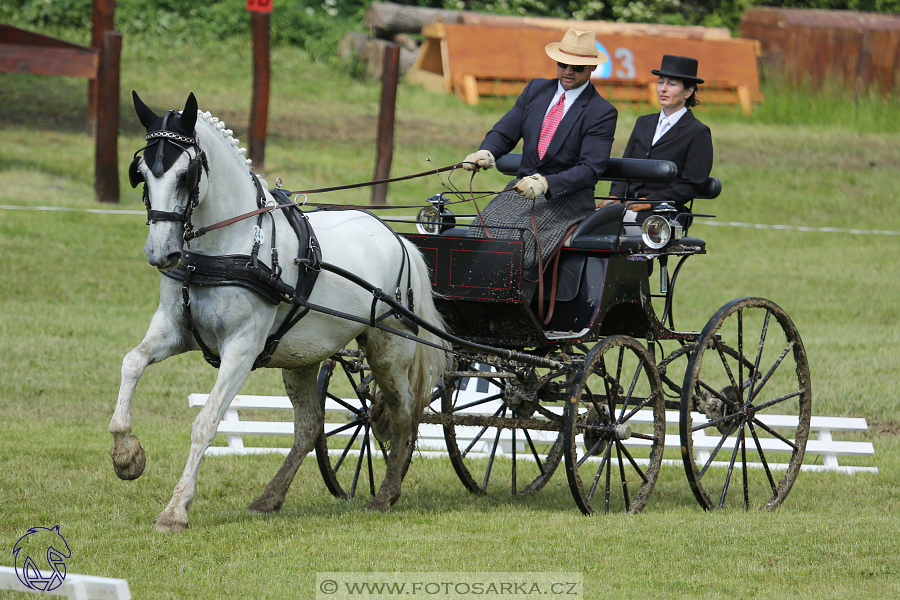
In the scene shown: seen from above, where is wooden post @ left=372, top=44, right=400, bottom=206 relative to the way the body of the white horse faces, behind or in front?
behind

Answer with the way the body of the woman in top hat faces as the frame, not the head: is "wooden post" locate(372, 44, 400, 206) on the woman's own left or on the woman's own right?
on the woman's own right

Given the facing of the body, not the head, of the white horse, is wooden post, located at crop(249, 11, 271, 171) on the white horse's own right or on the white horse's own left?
on the white horse's own right

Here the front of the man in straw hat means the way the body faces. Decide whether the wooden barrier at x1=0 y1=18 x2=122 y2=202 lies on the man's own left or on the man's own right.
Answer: on the man's own right

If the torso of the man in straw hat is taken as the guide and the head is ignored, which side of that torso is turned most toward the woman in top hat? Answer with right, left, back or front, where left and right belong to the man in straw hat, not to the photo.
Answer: back

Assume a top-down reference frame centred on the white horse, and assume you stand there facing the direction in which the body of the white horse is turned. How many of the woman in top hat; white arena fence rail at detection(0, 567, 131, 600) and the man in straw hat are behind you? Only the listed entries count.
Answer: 2

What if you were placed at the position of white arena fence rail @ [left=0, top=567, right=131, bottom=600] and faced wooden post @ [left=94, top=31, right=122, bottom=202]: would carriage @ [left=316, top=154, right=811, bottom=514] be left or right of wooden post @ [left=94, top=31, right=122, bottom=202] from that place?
right

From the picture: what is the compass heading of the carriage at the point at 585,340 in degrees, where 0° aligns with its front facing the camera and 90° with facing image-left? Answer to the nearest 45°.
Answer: approximately 45°

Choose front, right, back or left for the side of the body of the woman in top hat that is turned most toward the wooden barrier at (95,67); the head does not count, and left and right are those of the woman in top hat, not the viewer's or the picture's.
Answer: right
